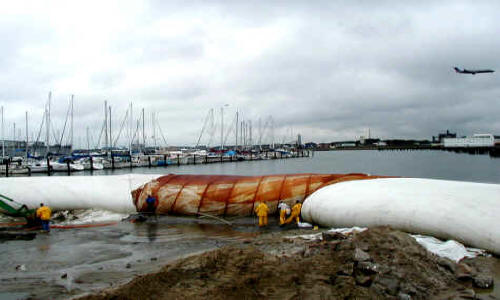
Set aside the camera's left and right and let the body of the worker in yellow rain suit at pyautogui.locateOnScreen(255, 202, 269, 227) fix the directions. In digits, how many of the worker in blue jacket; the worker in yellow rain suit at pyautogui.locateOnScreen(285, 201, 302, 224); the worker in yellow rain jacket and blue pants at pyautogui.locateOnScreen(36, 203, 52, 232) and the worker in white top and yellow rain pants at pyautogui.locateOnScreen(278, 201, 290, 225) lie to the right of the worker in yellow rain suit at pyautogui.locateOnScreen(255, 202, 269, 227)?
2

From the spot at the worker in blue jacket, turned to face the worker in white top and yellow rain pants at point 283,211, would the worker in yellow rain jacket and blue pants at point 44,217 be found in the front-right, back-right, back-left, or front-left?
back-right

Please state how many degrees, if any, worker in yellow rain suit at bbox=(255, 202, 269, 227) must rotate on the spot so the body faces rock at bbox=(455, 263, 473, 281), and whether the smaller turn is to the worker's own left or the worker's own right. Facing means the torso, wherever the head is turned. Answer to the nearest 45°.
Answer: approximately 135° to the worker's own right

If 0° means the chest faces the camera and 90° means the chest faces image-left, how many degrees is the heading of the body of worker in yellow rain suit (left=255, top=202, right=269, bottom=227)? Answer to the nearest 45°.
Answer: approximately 180°

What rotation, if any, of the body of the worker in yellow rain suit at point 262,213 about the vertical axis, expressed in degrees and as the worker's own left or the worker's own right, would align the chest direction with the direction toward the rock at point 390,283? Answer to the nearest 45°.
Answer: approximately 180°

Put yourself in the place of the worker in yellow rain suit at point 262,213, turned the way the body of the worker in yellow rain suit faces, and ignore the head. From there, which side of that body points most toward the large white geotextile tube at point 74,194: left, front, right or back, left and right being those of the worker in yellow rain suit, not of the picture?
left

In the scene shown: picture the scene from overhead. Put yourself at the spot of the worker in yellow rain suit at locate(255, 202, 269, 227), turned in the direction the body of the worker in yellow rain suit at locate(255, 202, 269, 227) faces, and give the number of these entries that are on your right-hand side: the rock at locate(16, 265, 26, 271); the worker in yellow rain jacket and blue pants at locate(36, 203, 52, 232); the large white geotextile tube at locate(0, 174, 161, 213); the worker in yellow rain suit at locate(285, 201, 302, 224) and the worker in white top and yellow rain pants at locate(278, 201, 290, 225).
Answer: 2

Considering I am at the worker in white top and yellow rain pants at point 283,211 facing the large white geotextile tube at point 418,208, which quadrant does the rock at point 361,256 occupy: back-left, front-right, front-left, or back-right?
front-right

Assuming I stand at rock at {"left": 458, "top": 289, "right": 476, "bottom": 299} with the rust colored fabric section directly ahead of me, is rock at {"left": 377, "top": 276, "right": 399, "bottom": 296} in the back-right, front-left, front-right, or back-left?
front-left

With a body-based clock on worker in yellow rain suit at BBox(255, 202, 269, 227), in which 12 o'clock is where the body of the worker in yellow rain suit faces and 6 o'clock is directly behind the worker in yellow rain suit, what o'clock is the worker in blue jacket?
The worker in blue jacket is roughly at 10 o'clock from the worker in yellow rain suit.

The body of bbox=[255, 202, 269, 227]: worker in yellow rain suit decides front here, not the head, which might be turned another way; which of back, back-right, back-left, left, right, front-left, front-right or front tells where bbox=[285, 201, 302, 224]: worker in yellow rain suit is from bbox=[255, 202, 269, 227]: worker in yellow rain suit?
right

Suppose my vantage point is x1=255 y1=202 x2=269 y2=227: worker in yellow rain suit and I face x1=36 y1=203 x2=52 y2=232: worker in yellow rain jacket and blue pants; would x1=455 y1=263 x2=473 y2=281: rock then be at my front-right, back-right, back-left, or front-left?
back-left

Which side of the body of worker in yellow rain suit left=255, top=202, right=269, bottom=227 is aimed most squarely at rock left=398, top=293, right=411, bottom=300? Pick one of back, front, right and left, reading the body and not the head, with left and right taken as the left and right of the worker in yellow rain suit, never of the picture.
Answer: back
